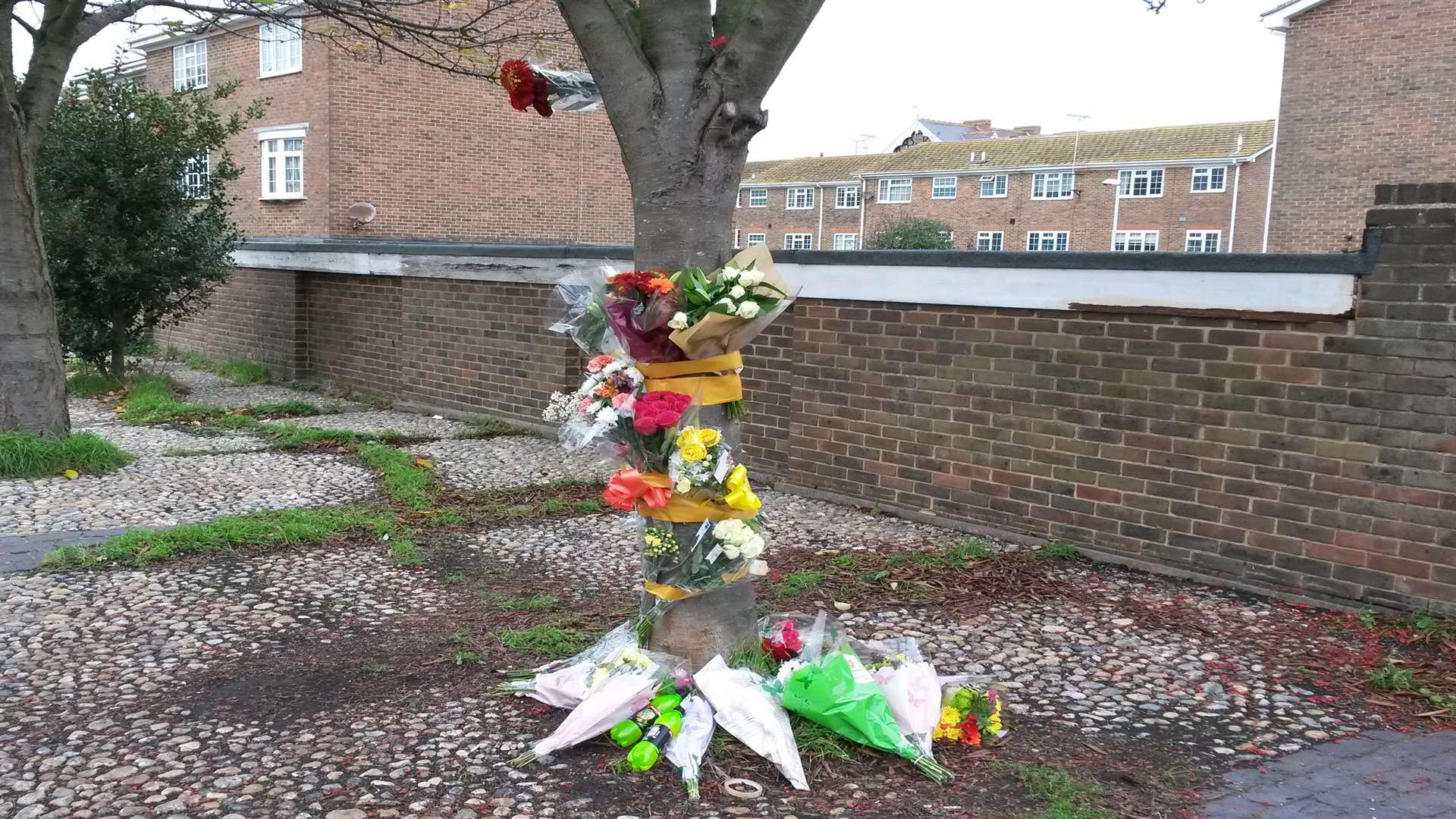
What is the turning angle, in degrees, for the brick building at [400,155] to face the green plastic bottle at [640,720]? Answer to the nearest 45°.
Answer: approximately 45° to its left

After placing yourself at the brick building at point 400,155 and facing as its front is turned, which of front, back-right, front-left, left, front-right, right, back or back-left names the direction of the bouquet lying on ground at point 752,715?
front-left

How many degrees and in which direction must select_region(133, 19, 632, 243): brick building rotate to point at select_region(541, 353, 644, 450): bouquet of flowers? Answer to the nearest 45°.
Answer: approximately 45° to its left

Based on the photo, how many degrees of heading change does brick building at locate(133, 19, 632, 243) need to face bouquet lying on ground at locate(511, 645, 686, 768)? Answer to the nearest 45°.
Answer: approximately 45° to its left

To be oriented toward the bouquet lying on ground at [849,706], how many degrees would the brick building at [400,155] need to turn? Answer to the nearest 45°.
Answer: approximately 45° to its left

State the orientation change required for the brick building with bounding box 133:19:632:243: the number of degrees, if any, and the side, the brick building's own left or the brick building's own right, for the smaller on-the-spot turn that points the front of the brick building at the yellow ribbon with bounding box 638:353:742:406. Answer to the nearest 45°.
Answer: approximately 45° to the brick building's own left

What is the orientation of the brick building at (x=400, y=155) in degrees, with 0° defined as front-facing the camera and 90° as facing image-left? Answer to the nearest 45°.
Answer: approximately 45°

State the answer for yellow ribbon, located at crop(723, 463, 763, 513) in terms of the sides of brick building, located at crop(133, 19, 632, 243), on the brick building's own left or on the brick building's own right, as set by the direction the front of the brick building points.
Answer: on the brick building's own left

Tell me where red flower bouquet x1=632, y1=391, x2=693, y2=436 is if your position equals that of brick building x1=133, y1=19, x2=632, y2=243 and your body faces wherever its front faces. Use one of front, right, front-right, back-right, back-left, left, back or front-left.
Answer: front-left

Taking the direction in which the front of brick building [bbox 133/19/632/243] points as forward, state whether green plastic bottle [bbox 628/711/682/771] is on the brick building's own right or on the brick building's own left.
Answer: on the brick building's own left
